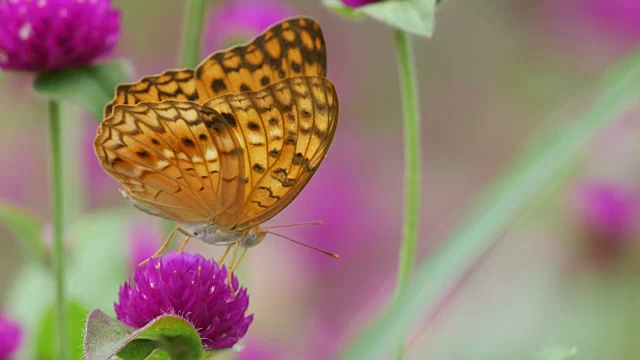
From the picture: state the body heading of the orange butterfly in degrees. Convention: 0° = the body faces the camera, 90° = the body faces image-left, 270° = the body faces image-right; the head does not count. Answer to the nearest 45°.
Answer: approximately 270°

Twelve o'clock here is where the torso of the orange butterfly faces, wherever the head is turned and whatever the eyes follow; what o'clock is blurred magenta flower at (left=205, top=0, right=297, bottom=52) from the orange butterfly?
The blurred magenta flower is roughly at 9 o'clock from the orange butterfly.
